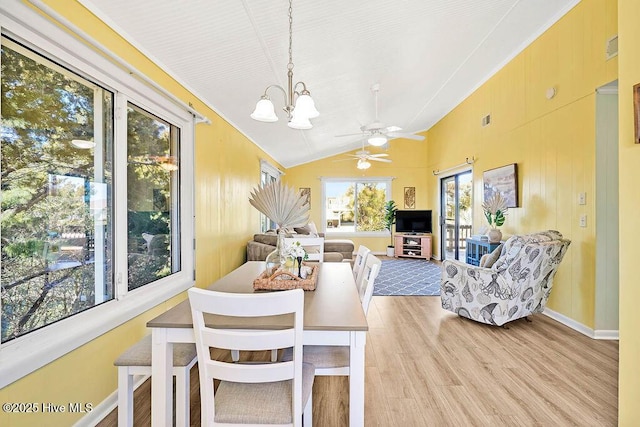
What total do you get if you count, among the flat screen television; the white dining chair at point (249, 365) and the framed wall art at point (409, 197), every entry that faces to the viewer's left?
0

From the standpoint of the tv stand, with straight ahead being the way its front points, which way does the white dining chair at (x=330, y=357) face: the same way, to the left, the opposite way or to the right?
to the right

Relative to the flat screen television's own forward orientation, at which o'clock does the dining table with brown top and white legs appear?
The dining table with brown top and white legs is roughly at 12 o'clock from the flat screen television.

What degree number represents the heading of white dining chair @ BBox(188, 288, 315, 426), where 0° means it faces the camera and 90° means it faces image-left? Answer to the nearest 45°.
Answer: approximately 180°

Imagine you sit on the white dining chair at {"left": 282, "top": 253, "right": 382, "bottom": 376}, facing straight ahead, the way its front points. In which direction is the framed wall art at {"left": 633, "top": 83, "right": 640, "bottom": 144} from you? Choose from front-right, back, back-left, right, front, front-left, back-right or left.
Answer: back

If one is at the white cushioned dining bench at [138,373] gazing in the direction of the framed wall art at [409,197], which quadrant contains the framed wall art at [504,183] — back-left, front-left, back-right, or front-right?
front-right

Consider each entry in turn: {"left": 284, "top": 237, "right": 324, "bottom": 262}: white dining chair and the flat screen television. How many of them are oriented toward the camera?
2

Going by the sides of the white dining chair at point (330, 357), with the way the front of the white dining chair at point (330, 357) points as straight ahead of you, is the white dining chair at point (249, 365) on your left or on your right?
on your left

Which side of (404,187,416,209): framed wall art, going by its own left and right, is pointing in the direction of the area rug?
front

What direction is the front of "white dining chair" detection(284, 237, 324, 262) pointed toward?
toward the camera

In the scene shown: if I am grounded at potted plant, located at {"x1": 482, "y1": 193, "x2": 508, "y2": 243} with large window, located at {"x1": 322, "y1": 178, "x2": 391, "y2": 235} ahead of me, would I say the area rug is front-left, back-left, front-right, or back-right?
front-left

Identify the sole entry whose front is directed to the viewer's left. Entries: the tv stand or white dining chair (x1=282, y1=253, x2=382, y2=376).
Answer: the white dining chair

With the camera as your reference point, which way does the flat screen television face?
facing the viewer

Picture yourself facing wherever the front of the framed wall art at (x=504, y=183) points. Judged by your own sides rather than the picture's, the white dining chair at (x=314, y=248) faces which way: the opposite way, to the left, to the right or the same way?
to the left

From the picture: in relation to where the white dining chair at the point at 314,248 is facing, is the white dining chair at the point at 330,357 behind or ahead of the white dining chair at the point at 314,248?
ahead

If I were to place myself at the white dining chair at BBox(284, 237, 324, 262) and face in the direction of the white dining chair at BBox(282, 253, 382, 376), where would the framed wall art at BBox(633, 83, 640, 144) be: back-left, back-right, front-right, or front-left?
front-left
